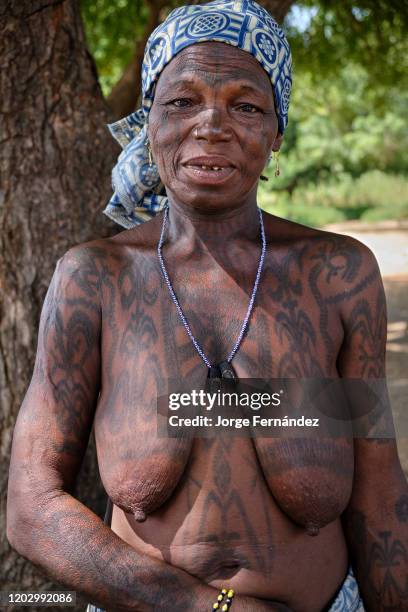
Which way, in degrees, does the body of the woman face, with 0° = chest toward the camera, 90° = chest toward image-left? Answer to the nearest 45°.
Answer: approximately 0°

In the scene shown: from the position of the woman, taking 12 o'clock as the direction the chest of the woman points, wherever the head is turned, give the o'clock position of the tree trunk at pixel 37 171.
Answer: The tree trunk is roughly at 5 o'clock from the woman.
